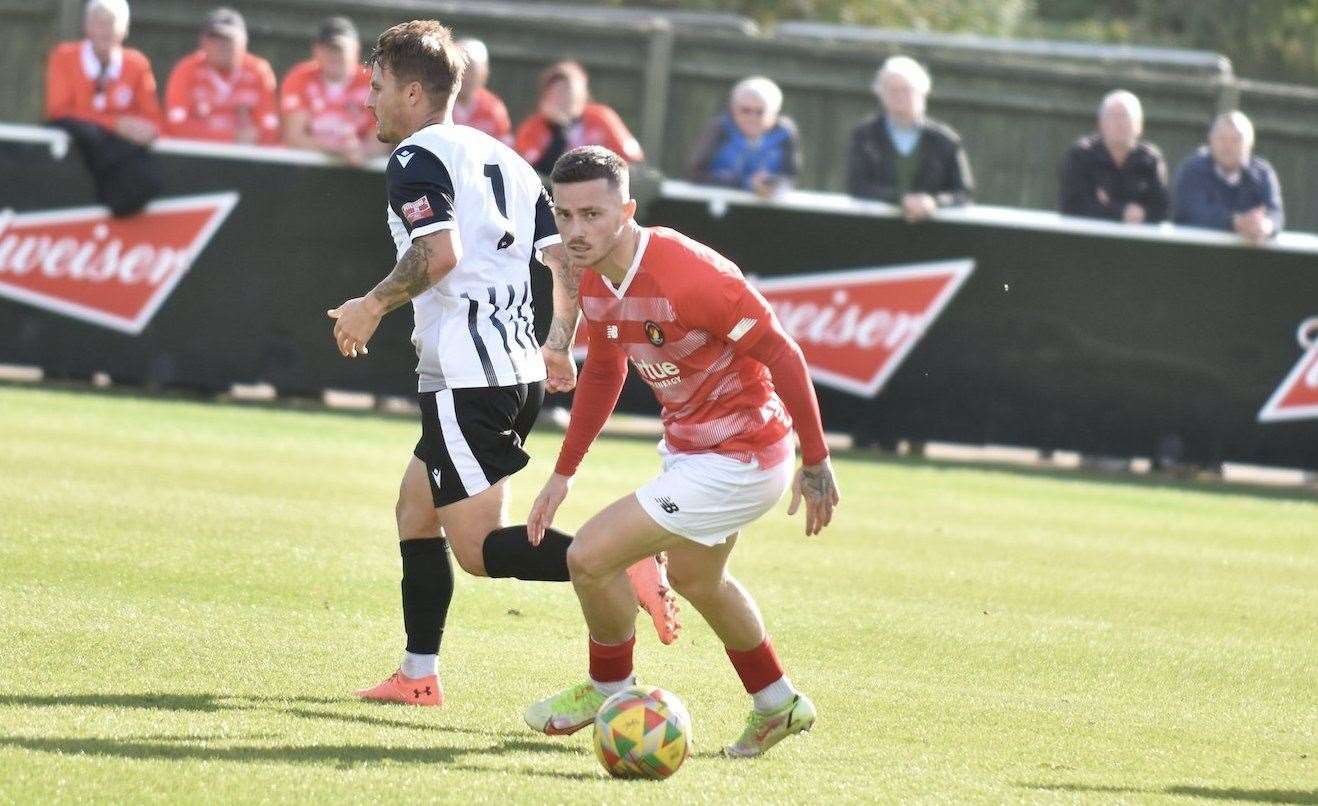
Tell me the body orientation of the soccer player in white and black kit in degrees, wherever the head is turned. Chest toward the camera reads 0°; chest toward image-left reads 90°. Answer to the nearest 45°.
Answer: approximately 135°

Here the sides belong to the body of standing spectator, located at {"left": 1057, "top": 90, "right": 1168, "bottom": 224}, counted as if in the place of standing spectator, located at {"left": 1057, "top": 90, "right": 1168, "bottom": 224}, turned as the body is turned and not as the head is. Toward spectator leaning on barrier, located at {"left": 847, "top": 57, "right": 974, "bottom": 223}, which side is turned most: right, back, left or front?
right

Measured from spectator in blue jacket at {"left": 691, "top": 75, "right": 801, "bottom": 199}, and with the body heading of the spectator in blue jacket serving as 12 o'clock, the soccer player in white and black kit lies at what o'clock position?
The soccer player in white and black kit is roughly at 12 o'clock from the spectator in blue jacket.

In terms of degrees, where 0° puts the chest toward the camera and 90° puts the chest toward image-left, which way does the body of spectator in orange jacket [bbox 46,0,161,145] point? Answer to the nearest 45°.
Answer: approximately 0°

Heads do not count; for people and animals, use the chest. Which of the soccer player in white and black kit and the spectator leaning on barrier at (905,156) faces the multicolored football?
the spectator leaning on barrier

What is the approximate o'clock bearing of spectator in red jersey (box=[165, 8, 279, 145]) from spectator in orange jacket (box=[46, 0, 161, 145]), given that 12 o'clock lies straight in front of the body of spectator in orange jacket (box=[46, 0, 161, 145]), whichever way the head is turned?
spectator in red jersey (box=[165, 8, 279, 145]) is roughly at 9 o'clock from spectator in orange jacket (box=[46, 0, 161, 145]).

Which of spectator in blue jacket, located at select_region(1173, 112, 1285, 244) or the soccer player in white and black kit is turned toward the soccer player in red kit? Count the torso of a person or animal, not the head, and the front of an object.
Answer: the spectator in blue jacket

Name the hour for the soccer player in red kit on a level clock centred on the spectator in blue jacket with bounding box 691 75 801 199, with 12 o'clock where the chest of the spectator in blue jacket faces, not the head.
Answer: The soccer player in red kit is roughly at 12 o'clock from the spectator in blue jacket.

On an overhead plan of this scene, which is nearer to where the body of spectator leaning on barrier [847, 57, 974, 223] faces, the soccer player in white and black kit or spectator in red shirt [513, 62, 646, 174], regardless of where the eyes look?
the soccer player in white and black kit

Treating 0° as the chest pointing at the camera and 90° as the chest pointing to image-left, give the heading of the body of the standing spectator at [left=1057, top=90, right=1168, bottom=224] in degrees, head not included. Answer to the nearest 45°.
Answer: approximately 0°

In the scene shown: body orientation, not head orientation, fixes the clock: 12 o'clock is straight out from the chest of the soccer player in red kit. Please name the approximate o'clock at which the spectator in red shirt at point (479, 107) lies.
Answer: The spectator in red shirt is roughly at 4 o'clock from the soccer player in red kit.

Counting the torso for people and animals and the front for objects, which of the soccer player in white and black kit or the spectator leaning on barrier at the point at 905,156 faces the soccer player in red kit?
the spectator leaning on barrier

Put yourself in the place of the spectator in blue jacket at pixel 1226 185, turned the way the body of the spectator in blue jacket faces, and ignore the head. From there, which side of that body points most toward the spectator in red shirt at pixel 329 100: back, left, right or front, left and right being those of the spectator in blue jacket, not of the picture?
right

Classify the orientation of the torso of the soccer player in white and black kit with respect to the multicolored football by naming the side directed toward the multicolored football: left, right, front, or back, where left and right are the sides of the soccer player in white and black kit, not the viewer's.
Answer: back

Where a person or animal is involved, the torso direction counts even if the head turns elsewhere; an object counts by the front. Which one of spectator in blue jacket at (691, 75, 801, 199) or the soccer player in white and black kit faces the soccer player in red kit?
the spectator in blue jacket
